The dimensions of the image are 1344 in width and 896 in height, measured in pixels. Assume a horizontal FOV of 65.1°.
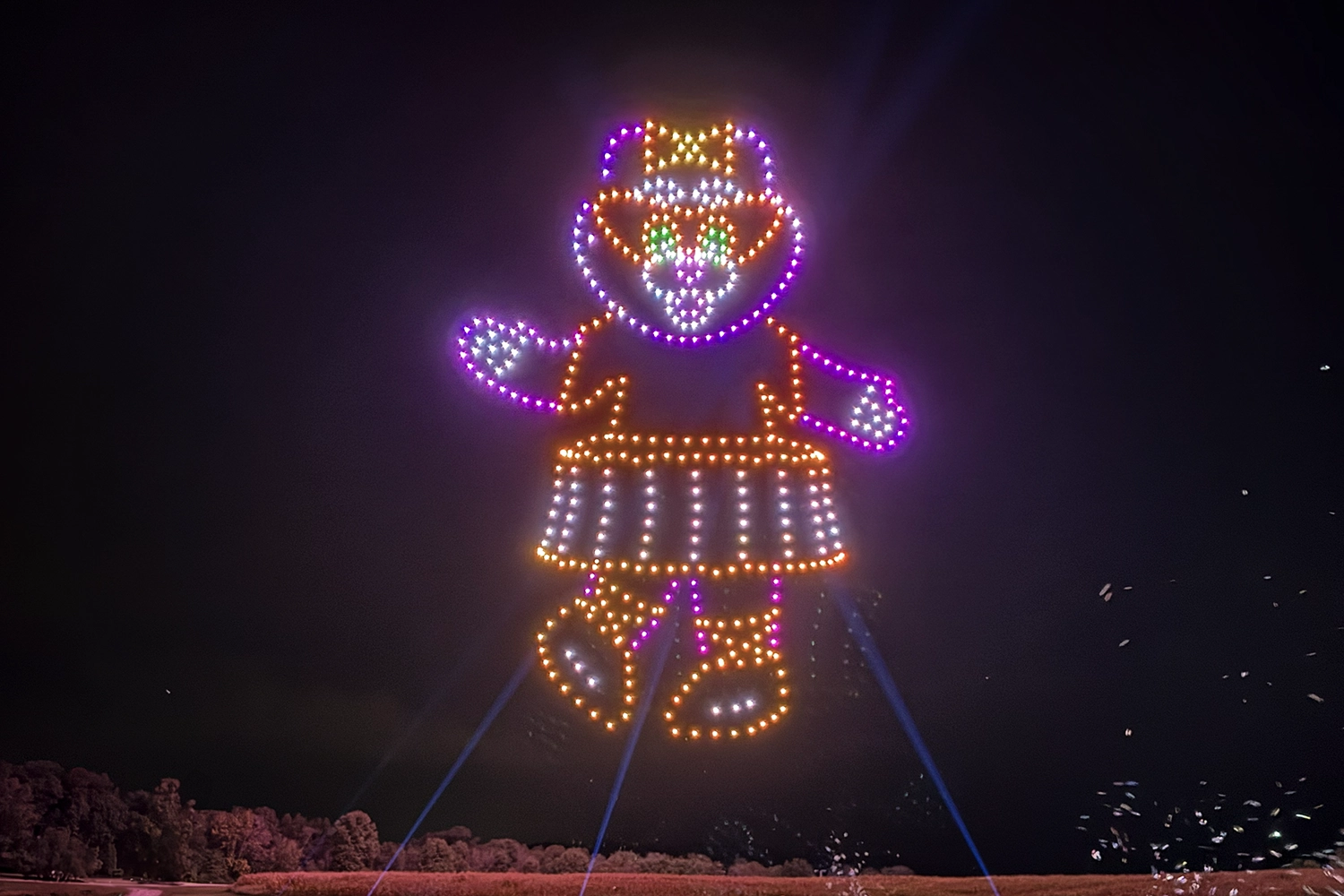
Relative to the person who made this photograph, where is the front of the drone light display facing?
facing the viewer
